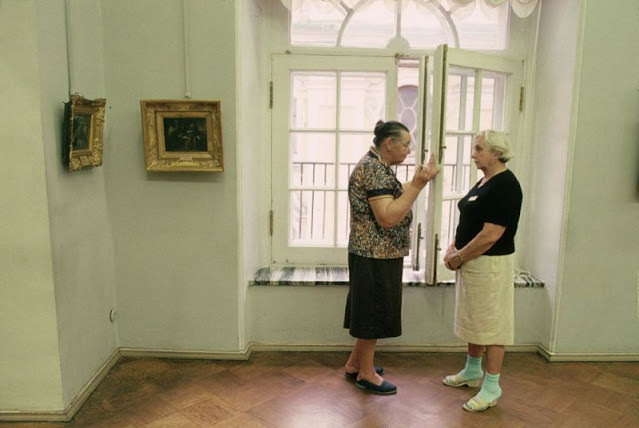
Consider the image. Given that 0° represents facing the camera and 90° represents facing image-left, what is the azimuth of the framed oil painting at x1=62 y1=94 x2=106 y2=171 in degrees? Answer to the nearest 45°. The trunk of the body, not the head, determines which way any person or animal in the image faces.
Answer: approximately 315°

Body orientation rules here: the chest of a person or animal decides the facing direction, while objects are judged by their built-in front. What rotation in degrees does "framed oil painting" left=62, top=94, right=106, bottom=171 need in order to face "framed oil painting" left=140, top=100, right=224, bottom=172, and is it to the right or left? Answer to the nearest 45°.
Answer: approximately 45° to its left

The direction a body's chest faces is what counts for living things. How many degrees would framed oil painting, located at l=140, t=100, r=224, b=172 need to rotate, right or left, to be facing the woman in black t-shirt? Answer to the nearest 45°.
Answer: approximately 45° to its left

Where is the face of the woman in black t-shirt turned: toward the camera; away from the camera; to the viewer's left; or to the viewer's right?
to the viewer's left

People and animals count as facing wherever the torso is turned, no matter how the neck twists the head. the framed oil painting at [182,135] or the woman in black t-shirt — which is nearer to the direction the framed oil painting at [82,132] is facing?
the woman in black t-shirt

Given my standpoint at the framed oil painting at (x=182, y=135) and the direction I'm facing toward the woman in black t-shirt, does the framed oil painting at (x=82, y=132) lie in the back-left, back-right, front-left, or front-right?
back-right

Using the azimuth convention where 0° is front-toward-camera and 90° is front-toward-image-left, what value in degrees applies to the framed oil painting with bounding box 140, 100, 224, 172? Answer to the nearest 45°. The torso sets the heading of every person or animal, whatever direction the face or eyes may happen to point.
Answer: approximately 0°

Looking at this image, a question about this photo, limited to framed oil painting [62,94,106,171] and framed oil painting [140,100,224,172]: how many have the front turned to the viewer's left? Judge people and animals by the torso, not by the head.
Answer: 0

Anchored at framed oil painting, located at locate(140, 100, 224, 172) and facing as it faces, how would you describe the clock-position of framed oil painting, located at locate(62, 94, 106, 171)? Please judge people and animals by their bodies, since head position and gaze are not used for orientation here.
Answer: framed oil painting, located at locate(62, 94, 106, 171) is roughly at 2 o'clock from framed oil painting, located at locate(140, 100, 224, 172).
